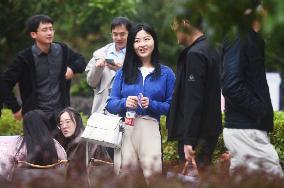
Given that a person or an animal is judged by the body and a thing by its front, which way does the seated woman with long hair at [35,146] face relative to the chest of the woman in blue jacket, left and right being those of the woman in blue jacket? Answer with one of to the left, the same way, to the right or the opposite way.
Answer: the opposite way

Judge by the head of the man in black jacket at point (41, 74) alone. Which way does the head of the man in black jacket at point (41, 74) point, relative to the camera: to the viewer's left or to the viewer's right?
to the viewer's right

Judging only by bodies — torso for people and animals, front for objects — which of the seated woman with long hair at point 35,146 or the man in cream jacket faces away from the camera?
the seated woman with long hair

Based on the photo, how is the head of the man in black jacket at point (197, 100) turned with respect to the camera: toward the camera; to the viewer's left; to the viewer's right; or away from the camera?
to the viewer's left

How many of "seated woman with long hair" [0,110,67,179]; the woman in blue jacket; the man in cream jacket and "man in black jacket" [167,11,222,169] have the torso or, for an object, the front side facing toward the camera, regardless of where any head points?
2

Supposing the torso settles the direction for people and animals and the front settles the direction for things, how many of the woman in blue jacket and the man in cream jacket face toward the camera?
2

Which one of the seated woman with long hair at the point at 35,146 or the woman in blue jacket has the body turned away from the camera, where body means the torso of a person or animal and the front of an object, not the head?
the seated woman with long hair

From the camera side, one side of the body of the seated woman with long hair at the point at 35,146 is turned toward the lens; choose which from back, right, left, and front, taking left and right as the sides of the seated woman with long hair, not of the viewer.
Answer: back

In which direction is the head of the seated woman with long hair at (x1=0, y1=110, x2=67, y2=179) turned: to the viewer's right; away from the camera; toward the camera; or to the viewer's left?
away from the camera

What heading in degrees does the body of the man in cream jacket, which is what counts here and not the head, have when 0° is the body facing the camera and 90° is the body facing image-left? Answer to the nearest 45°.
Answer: approximately 0°

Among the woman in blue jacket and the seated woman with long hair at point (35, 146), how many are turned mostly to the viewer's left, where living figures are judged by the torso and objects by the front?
0

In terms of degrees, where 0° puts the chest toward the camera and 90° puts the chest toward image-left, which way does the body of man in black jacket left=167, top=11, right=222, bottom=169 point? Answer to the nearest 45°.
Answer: approximately 90°
